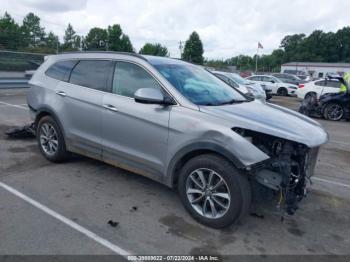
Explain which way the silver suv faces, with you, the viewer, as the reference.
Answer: facing the viewer and to the right of the viewer

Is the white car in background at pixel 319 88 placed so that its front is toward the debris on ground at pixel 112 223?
no

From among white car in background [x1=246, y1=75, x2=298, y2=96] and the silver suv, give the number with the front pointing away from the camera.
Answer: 0

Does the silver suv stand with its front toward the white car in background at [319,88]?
no

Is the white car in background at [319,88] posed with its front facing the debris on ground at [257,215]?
no
